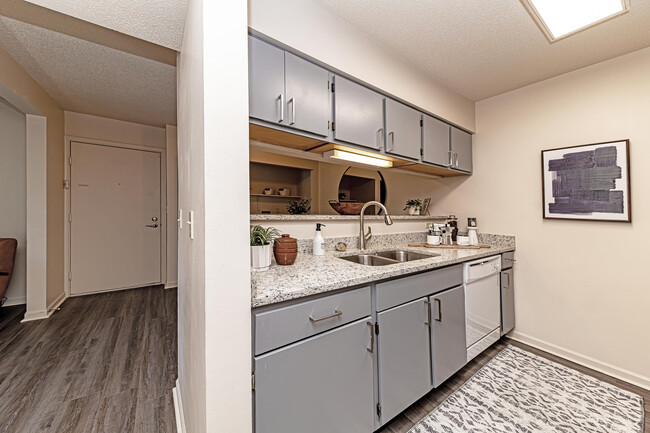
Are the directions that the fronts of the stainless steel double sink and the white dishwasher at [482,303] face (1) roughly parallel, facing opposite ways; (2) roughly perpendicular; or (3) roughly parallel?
roughly parallel

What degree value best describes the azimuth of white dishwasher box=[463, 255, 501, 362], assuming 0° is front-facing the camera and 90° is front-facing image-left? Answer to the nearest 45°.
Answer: approximately 315°

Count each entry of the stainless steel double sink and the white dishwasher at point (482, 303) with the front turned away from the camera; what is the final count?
0

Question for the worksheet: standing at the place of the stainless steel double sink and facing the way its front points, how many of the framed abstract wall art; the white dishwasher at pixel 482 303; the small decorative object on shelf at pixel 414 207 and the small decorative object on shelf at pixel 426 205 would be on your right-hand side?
0

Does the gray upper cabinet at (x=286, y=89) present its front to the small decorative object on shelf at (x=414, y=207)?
no

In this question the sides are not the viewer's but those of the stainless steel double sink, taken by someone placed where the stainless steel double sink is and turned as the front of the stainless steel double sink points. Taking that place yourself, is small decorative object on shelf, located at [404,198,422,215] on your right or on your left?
on your left

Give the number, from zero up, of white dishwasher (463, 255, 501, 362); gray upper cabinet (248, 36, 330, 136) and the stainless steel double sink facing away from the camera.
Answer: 0

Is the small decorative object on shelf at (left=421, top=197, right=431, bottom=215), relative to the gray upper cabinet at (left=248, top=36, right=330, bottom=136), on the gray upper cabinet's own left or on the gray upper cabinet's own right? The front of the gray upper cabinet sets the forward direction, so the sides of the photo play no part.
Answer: on the gray upper cabinet's own left

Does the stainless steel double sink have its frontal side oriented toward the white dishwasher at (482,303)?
no

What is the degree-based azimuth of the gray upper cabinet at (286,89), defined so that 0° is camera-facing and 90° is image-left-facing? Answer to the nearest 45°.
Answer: approximately 315°

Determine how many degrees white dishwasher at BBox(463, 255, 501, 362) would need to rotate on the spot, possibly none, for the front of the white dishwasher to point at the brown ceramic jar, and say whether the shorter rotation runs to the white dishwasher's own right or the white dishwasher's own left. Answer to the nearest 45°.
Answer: approximately 90° to the white dishwasher's own right

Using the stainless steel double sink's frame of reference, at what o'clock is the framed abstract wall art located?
The framed abstract wall art is roughly at 10 o'clock from the stainless steel double sink.

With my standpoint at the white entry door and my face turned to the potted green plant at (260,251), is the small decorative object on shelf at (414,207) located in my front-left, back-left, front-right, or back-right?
front-left

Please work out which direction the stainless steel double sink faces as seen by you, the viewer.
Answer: facing the viewer and to the right of the viewer
